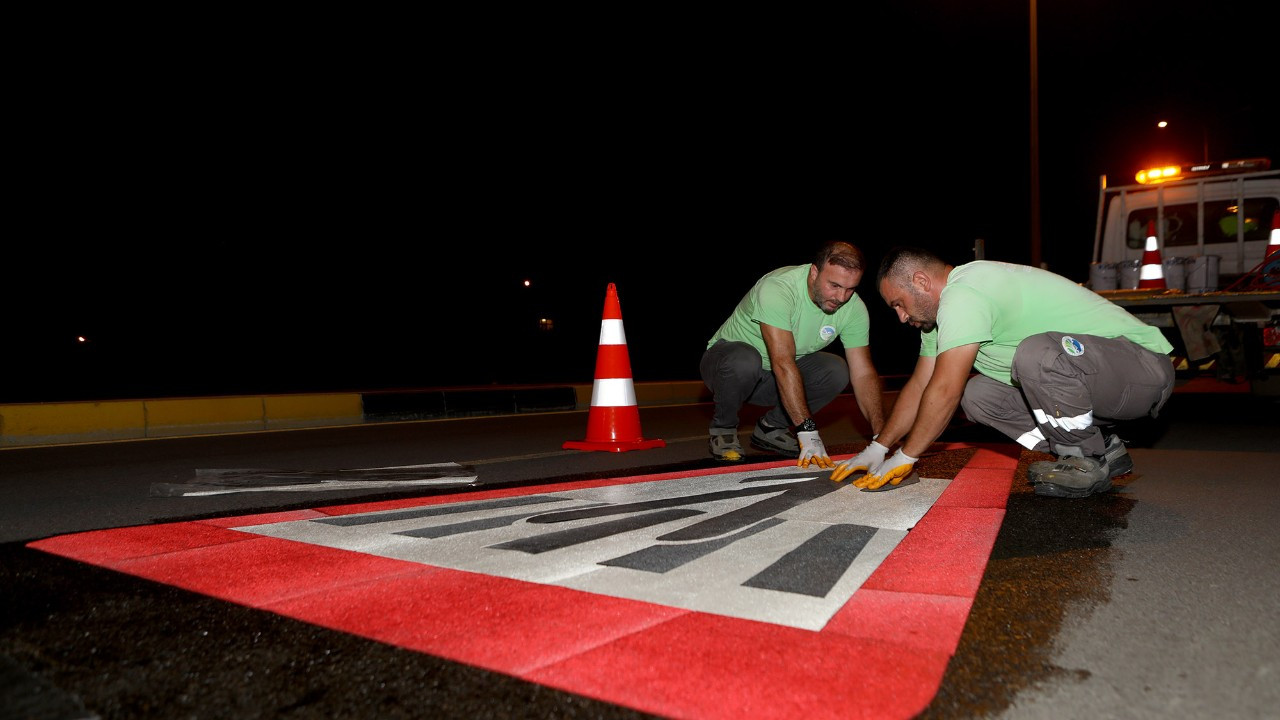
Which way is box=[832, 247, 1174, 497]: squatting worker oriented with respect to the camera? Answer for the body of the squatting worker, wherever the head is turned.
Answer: to the viewer's left

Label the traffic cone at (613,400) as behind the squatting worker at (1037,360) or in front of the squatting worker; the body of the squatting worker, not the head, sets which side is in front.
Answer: in front

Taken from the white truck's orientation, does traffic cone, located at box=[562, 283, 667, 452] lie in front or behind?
behind

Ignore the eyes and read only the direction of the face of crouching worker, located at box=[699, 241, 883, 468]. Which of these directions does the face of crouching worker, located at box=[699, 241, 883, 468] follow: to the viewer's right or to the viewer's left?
to the viewer's right

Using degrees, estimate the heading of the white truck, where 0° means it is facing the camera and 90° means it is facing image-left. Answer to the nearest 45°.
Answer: approximately 180°

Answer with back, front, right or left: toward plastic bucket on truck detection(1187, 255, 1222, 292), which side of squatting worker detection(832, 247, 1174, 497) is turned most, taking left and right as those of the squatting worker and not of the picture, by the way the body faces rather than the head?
right

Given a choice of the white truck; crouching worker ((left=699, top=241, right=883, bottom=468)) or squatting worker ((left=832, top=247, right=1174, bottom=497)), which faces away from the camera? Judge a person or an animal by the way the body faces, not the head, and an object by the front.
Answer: the white truck

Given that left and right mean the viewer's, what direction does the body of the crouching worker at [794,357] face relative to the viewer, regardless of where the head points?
facing the viewer and to the right of the viewer

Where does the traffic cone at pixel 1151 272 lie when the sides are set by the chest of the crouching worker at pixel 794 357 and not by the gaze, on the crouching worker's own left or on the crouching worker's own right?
on the crouching worker's own left

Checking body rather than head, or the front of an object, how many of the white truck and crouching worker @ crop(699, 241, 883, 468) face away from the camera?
1

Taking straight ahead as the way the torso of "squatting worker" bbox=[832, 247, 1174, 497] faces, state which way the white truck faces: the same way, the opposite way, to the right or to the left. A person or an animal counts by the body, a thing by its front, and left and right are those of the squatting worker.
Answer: to the right

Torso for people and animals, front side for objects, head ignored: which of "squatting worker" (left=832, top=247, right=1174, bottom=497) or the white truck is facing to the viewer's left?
the squatting worker

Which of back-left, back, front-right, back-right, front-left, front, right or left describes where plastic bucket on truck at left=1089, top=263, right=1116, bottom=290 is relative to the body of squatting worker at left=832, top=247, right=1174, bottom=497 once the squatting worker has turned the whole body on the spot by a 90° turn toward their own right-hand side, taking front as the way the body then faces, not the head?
front

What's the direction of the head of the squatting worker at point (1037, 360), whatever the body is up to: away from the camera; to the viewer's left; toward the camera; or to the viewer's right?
to the viewer's left
